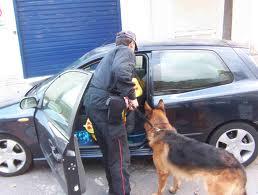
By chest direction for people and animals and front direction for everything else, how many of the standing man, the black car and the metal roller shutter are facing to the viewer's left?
1

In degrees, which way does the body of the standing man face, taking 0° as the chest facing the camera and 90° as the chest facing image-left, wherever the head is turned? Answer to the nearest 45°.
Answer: approximately 225°

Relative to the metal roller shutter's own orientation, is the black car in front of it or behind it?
in front

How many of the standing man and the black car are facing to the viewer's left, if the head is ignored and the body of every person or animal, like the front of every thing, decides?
1

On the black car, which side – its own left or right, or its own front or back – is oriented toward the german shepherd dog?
left

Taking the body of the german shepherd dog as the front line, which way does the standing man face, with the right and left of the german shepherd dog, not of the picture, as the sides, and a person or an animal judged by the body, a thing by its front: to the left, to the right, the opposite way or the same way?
to the right

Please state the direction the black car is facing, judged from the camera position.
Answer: facing to the left of the viewer

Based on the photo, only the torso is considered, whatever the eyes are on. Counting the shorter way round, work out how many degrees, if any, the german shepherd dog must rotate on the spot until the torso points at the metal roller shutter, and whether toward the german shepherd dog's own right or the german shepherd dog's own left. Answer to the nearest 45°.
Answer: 0° — it already faces it

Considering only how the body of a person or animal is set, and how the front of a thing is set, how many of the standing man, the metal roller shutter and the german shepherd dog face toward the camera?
1

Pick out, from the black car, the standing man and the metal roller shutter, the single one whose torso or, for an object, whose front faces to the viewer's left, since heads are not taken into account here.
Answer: the black car

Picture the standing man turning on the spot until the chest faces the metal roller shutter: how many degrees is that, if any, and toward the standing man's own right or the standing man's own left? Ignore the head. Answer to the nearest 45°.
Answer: approximately 45° to the standing man's own left

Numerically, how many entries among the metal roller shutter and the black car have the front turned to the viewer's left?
1

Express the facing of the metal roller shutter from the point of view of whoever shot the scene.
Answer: facing the viewer

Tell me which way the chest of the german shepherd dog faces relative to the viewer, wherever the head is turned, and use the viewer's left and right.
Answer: facing away from the viewer and to the left of the viewer

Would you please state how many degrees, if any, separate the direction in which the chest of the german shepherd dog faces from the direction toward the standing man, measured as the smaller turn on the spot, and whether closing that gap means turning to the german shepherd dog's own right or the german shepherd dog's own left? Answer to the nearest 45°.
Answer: approximately 45° to the german shepherd dog's own left
